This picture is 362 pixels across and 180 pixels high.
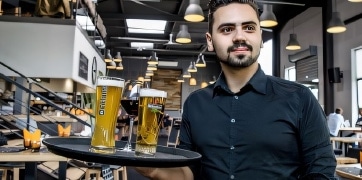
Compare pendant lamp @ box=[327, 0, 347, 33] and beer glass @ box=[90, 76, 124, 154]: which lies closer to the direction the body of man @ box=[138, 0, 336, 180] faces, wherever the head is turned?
the beer glass

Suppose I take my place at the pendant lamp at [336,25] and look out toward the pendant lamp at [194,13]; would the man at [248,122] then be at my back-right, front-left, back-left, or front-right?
front-left

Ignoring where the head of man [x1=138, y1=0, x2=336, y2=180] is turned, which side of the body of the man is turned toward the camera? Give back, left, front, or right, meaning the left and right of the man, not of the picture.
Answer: front

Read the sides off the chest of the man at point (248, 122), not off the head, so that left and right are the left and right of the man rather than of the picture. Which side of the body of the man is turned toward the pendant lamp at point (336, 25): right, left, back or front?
back

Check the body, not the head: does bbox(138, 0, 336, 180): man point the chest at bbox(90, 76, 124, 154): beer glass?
no

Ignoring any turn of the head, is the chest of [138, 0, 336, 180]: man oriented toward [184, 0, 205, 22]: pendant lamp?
no

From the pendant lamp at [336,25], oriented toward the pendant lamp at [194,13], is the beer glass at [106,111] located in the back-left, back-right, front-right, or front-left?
front-left
